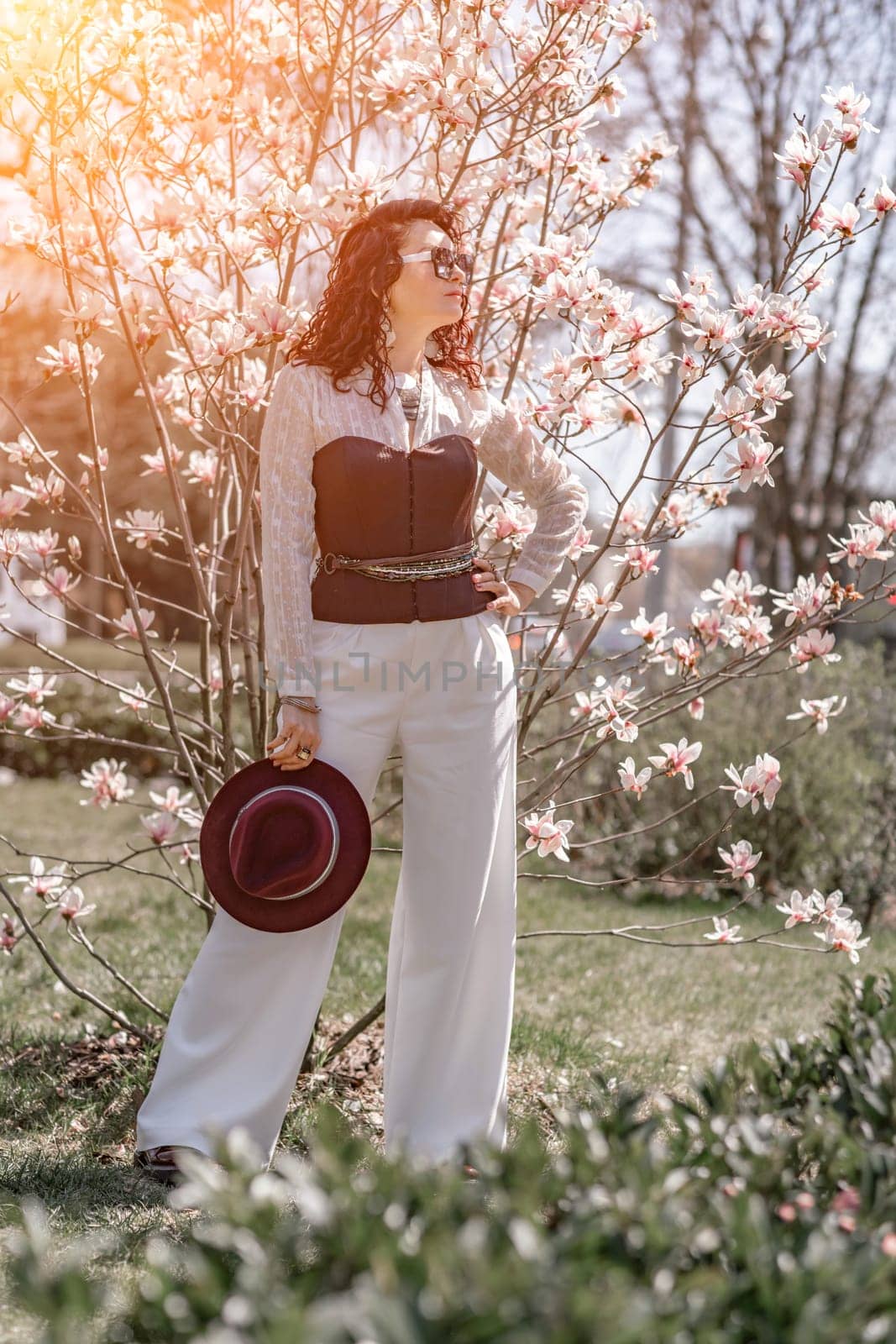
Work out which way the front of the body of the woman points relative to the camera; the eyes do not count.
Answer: toward the camera

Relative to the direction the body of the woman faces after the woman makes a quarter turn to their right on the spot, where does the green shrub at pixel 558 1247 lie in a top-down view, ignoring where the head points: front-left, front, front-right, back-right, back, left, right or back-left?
left

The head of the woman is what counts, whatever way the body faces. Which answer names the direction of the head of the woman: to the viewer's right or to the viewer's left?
to the viewer's right
